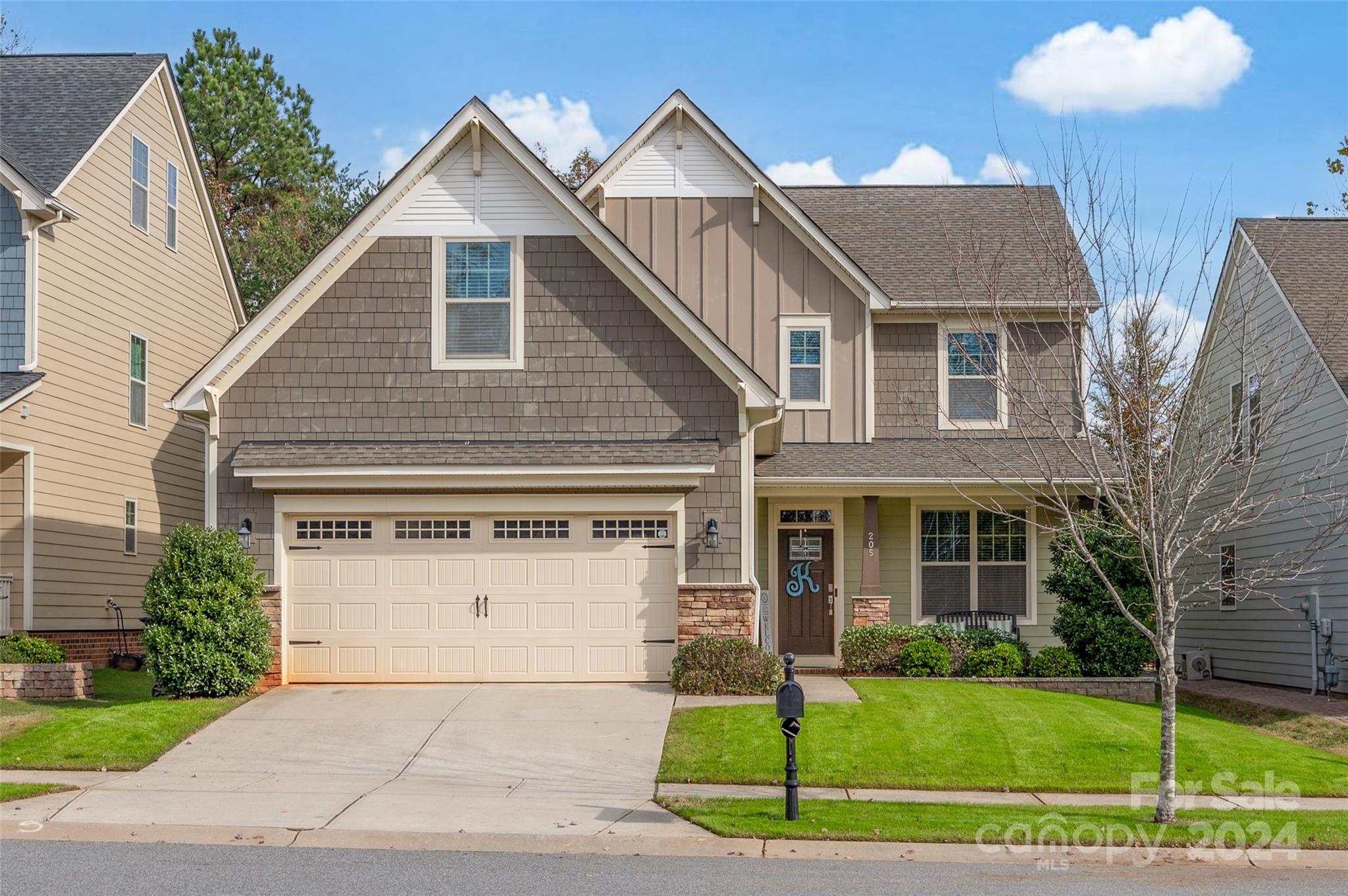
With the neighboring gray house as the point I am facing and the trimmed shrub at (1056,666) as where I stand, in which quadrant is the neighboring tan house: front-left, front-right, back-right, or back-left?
back-left

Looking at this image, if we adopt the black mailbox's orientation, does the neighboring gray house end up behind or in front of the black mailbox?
behind

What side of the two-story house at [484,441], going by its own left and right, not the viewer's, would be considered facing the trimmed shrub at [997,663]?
left

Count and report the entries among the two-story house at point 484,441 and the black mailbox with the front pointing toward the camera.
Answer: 2

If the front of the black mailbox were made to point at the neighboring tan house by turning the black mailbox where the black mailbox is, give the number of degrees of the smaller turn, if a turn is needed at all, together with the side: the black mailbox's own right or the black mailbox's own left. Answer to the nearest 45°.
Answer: approximately 135° to the black mailbox's own right

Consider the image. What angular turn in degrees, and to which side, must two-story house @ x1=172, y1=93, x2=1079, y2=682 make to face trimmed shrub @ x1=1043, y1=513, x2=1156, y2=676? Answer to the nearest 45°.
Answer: approximately 90° to its left

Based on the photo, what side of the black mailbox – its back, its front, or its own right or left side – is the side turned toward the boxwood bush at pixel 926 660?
back

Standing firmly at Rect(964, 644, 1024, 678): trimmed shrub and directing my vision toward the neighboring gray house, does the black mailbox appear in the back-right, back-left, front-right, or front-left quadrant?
back-right

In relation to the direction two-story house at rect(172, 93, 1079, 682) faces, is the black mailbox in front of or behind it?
in front
